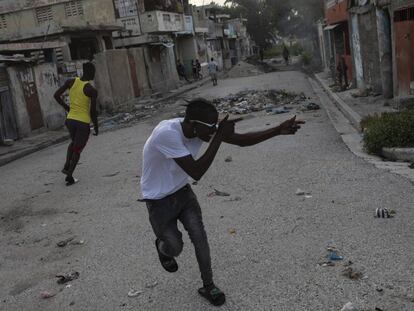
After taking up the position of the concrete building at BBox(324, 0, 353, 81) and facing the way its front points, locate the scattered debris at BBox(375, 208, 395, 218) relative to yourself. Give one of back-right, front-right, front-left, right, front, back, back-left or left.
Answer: front-left

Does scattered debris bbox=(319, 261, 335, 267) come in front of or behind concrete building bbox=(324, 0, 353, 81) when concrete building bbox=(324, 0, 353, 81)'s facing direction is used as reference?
in front

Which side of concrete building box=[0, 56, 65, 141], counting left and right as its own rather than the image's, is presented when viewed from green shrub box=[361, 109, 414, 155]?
front

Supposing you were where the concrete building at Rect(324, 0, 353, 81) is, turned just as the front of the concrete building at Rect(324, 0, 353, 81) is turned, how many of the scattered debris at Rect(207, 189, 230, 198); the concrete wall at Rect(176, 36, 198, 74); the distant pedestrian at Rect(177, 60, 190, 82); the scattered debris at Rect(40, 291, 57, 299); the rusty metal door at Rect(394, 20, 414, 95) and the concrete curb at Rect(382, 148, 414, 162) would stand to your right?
2

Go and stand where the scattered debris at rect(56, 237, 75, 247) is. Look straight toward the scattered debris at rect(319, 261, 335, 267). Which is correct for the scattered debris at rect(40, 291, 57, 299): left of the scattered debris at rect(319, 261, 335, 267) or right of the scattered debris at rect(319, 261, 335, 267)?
right

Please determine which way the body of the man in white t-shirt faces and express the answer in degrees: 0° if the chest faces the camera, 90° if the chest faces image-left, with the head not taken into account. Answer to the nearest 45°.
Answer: approximately 315°

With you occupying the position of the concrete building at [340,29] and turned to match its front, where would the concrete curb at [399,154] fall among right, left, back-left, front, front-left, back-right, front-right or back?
front-left

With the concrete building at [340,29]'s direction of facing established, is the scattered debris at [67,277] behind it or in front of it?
in front

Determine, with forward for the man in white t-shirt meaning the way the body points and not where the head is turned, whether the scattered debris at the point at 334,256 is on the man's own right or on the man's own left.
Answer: on the man's own left

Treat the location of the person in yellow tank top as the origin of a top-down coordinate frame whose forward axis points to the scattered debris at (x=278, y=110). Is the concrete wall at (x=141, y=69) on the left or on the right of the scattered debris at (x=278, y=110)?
left

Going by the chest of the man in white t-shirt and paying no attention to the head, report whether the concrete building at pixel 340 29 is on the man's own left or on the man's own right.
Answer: on the man's own left

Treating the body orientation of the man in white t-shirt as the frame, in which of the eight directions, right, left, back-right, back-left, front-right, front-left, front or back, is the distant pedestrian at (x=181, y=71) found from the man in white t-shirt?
back-left

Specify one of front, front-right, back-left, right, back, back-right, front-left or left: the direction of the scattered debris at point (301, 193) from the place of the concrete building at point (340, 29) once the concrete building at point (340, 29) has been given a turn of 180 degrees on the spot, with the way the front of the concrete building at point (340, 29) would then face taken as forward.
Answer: back-right

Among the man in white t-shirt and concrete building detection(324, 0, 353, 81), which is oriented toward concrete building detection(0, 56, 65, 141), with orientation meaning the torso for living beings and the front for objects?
concrete building detection(324, 0, 353, 81)

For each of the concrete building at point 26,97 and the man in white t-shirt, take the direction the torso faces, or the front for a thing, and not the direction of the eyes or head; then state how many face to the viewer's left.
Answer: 0

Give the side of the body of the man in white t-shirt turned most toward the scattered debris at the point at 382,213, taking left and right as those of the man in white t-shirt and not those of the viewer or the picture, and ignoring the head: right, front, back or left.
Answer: left
